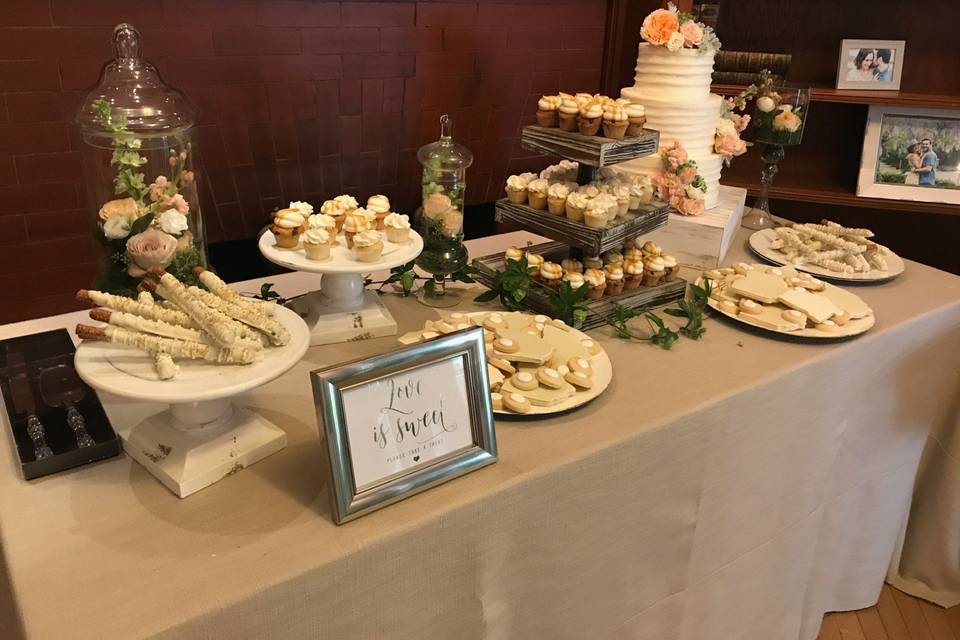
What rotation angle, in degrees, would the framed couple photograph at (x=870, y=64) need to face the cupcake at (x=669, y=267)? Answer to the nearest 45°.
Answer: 0° — it already faces it

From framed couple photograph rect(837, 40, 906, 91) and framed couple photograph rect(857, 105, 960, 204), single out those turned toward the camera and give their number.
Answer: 2

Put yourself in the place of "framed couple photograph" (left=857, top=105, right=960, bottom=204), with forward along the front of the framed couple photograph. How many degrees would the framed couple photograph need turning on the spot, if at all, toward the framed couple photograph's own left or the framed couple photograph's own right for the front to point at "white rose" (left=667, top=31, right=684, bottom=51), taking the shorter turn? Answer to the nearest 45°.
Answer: approximately 45° to the framed couple photograph's own right

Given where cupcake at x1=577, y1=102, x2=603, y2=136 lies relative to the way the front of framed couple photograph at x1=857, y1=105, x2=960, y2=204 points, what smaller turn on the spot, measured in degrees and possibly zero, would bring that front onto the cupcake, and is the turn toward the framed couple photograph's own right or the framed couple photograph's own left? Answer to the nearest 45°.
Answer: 0° — it already faces it

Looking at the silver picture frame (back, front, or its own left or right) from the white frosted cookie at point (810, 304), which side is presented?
left

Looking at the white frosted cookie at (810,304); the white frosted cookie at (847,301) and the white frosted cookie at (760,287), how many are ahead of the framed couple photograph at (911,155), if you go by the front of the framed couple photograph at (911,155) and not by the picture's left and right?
3
